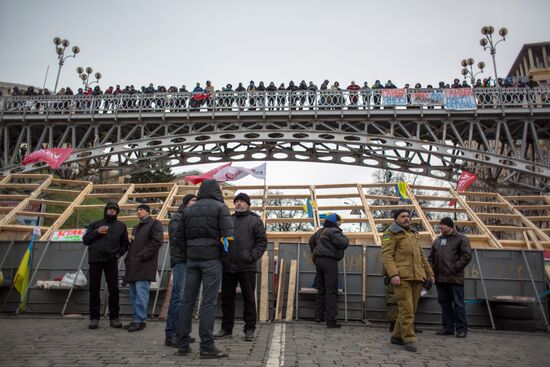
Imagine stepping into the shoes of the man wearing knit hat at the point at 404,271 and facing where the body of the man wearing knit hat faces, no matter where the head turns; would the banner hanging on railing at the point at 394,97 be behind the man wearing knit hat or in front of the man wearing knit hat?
behind

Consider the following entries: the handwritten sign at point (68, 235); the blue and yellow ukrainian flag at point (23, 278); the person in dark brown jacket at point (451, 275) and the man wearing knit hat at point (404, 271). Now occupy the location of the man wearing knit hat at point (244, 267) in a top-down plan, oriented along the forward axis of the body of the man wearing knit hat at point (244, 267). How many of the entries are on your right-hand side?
2

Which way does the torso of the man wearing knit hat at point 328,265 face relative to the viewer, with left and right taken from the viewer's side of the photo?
facing away from the viewer and to the right of the viewer

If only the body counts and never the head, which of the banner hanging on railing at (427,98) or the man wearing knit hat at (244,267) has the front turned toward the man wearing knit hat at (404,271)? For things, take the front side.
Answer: the banner hanging on railing

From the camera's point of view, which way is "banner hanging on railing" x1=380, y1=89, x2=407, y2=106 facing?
toward the camera

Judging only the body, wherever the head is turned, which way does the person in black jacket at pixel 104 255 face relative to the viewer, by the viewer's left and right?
facing the viewer

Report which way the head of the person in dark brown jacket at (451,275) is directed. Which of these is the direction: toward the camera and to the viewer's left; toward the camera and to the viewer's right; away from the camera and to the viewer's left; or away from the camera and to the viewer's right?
toward the camera and to the viewer's left

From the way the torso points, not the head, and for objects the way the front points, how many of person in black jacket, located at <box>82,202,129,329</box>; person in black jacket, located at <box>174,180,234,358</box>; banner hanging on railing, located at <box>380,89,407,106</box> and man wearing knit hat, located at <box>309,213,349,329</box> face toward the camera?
2

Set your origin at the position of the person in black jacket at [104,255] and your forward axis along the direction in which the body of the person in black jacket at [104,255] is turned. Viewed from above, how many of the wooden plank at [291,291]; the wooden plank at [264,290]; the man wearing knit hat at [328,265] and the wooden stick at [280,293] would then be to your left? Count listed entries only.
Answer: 4

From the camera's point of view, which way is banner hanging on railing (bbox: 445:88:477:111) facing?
toward the camera

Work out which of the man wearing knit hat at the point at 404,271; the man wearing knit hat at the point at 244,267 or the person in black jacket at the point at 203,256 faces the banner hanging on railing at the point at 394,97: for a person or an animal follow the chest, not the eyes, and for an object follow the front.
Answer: the person in black jacket

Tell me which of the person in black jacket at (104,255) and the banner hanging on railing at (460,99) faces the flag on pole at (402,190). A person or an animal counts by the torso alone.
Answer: the banner hanging on railing

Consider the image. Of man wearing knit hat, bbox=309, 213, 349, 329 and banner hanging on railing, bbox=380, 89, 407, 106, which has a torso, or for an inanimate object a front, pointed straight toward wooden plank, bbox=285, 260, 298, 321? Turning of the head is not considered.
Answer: the banner hanging on railing
